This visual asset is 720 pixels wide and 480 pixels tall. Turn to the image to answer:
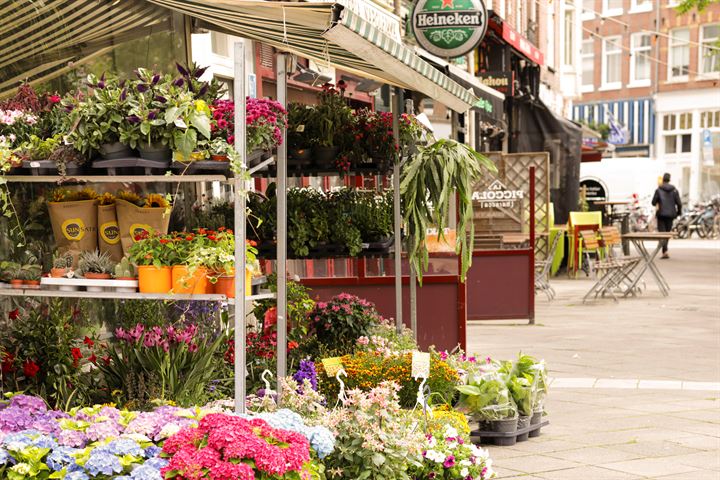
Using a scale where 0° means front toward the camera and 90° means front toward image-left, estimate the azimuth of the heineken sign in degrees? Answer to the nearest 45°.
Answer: approximately 0°

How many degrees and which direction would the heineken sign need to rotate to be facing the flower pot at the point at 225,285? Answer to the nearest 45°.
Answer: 0° — it already faces it

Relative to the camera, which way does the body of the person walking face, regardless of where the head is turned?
away from the camera

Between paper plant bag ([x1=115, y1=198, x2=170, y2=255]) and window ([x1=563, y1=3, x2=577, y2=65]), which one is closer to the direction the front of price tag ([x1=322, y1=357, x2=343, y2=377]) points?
the paper plant bag

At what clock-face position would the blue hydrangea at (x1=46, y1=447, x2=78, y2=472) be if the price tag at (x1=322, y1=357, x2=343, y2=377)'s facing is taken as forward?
The blue hydrangea is roughly at 1 o'clock from the price tag.

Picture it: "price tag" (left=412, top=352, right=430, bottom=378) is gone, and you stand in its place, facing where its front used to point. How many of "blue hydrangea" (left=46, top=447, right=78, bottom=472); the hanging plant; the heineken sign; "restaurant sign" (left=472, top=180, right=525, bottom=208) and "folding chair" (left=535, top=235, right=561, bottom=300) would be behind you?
4

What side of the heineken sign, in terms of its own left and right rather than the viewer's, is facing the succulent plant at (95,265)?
front

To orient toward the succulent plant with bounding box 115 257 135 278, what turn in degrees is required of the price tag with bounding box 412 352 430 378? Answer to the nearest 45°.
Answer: approximately 90° to its right

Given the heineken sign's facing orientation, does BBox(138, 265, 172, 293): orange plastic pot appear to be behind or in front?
in front
